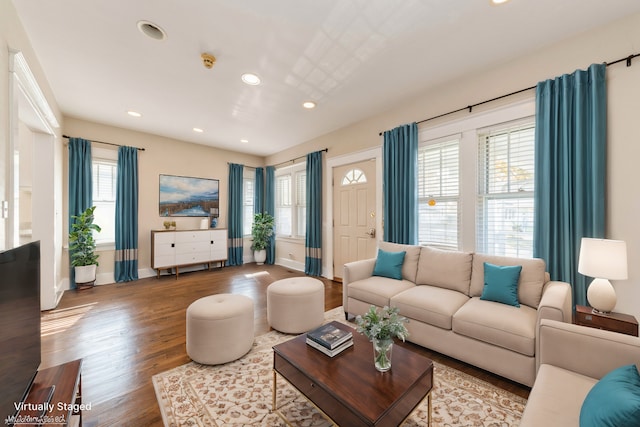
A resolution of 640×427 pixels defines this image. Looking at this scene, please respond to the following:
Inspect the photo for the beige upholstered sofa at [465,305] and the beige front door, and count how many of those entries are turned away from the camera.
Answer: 0

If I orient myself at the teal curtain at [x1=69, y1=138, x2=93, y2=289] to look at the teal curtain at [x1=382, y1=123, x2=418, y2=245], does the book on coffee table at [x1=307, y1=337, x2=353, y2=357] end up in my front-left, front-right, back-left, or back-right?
front-right

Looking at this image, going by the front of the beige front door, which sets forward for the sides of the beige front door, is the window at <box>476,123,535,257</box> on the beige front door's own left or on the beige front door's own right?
on the beige front door's own left

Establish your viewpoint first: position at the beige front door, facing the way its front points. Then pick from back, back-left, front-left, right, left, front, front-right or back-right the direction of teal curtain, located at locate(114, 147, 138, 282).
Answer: front-right

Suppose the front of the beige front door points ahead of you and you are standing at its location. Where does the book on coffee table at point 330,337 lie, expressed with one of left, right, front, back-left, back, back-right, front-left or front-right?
front-left

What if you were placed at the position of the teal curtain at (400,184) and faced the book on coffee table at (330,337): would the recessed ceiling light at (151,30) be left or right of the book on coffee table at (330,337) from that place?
right

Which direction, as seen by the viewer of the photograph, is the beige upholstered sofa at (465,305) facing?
facing the viewer and to the left of the viewer

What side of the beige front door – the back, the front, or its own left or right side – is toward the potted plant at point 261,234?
right

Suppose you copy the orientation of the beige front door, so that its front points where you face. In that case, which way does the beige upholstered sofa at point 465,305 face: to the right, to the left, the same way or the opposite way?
the same way

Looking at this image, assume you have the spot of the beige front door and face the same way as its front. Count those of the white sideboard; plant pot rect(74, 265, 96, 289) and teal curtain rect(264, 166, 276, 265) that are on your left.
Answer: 0

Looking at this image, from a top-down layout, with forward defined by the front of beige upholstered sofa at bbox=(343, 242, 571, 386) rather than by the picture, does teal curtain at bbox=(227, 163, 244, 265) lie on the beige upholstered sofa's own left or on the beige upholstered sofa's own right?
on the beige upholstered sofa's own right

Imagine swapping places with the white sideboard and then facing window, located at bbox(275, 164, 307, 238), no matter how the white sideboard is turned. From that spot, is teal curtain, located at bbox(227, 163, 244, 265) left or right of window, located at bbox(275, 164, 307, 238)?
left
